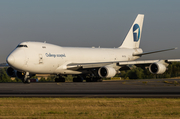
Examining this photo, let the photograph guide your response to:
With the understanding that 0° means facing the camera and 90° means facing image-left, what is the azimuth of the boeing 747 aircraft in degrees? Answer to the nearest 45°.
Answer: approximately 45°
